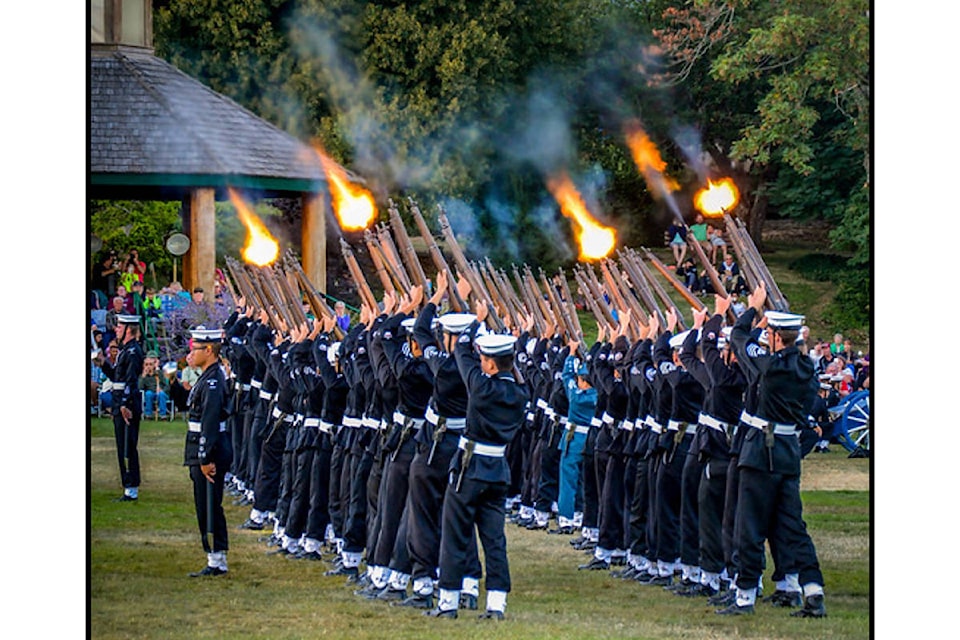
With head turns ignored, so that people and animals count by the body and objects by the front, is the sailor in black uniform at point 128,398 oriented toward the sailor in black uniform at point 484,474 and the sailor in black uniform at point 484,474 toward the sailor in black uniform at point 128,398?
no

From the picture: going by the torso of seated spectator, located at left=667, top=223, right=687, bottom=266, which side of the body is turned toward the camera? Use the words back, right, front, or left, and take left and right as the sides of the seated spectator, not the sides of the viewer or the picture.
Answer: front

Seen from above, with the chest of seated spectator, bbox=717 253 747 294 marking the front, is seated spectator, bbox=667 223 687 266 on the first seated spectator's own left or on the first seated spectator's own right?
on the first seated spectator's own right

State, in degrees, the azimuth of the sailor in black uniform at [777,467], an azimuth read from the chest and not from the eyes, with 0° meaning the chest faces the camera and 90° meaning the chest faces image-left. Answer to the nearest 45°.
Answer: approximately 135°

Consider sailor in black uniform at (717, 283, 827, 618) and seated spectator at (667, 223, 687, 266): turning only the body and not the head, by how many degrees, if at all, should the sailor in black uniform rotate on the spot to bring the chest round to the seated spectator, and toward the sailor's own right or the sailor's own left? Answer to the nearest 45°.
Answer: approximately 45° to the sailor's own right

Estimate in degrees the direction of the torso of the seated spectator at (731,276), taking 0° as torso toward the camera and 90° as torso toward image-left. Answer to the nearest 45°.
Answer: approximately 45°

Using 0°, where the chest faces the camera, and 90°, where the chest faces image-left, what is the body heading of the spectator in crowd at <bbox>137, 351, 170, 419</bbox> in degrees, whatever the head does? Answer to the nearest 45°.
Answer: approximately 0°

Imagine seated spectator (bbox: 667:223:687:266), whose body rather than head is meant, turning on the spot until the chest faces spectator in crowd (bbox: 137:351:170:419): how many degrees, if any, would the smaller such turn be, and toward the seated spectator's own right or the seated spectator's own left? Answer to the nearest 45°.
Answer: approximately 90° to the seated spectator's own right

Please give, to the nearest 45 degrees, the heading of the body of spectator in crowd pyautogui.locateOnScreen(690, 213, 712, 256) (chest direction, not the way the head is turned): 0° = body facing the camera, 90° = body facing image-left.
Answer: approximately 0°

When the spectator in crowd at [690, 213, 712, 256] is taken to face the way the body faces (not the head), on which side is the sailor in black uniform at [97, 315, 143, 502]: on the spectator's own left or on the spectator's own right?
on the spectator's own right
